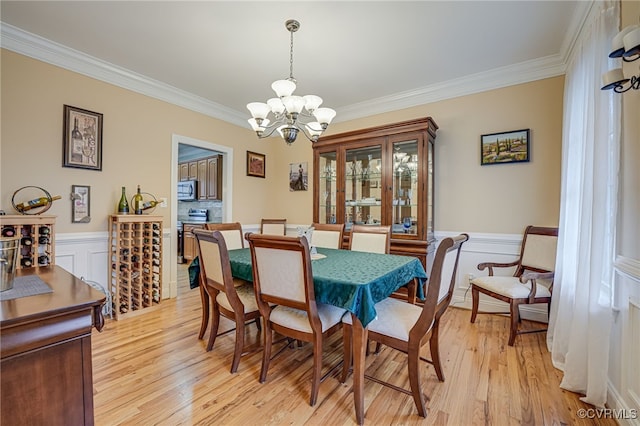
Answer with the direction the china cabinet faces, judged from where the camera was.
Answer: facing the viewer and to the left of the viewer

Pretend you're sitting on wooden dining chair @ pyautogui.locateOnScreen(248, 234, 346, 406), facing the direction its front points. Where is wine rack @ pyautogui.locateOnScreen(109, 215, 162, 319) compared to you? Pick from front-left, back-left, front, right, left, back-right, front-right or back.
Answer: left

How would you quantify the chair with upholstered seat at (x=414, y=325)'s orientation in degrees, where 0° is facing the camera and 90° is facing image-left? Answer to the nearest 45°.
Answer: approximately 135°

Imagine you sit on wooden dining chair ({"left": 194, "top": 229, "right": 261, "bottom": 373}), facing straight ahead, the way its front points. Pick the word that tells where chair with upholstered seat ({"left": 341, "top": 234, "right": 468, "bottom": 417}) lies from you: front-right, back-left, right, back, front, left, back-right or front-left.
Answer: right

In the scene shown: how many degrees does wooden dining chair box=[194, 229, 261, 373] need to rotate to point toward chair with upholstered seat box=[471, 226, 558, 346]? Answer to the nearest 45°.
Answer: approximately 45° to its right

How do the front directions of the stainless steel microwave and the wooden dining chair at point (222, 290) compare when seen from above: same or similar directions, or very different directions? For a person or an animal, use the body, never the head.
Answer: very different directions

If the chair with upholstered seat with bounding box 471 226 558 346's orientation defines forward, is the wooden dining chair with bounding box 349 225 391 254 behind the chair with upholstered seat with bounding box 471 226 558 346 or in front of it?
in front

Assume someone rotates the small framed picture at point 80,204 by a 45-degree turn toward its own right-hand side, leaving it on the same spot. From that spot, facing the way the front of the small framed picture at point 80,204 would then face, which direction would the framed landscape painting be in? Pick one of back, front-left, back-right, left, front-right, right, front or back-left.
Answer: left

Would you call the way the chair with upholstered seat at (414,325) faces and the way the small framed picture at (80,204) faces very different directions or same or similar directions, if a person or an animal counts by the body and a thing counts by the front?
very different directions

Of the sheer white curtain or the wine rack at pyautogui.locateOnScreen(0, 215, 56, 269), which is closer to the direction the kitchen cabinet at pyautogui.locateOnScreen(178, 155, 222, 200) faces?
the wine rack

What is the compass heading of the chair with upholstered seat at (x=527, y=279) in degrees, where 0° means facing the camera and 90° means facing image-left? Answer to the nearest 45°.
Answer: approximately 45°

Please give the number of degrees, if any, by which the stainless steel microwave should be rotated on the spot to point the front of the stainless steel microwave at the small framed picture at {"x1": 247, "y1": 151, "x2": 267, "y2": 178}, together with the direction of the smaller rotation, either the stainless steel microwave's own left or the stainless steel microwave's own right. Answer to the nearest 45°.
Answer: approximately 90° to the stainless steel microwave's own left
